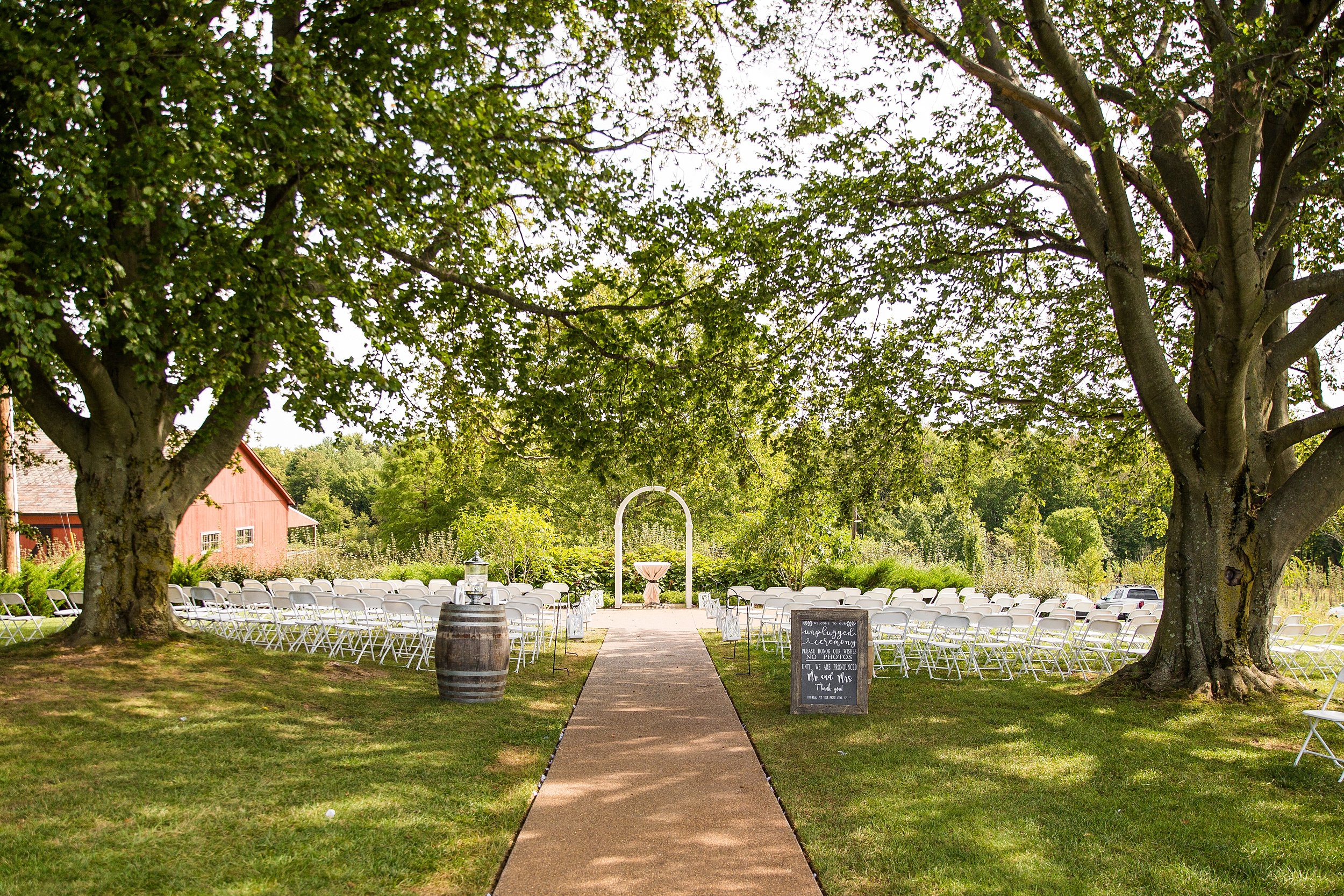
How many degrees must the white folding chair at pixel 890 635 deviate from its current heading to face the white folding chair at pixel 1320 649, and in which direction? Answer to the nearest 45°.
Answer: approximately 90° to its right

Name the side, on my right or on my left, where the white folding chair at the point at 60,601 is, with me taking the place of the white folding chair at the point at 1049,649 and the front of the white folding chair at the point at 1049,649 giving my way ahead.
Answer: on my left

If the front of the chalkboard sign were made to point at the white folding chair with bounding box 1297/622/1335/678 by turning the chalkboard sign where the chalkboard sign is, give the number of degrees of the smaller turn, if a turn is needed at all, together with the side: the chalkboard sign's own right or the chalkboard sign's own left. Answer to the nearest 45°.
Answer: approximately 135° to the chalkboard sign's own left

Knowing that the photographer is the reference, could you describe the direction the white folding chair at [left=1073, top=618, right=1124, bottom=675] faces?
facing away from the viewer and to the left of the viewer

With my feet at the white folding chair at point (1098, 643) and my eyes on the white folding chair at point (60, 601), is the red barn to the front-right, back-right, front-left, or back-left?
front-right

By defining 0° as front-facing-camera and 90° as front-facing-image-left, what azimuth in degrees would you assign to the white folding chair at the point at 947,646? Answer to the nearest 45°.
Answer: approximately 135°

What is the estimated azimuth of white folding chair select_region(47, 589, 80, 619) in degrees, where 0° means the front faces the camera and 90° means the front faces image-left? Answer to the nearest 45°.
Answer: approximately 225°

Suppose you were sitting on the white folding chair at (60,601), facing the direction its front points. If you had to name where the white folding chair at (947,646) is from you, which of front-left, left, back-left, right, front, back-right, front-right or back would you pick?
right

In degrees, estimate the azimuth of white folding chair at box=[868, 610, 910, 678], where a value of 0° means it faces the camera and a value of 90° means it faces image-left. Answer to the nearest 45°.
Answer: approximately 180°

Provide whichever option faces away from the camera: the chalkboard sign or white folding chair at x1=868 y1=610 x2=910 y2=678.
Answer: the white folding chair

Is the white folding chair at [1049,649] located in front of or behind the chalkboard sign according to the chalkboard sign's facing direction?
behind

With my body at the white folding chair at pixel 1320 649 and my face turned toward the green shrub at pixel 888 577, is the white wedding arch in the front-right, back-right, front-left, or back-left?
front-left

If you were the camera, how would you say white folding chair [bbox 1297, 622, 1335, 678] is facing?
facing away from the viewer and to the left of the viewer

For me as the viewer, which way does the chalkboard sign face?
facing the viewer

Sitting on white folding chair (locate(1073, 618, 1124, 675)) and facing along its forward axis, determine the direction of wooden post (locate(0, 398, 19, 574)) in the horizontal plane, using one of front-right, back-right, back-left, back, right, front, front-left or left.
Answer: front-left
